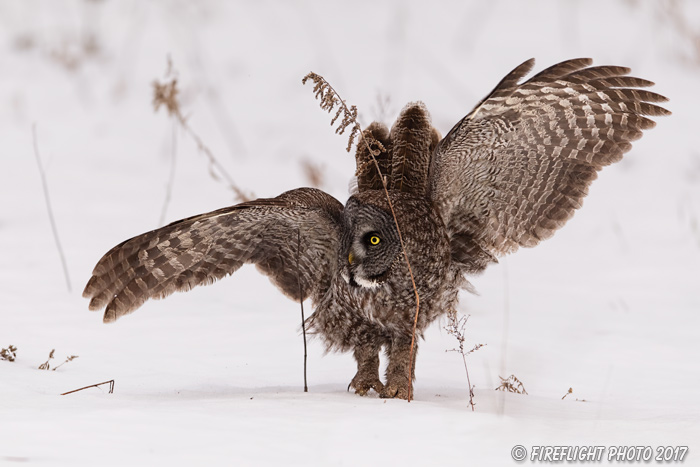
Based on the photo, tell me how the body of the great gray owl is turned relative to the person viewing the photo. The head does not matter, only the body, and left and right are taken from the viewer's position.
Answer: facing the viewer and to the left of the viewer
